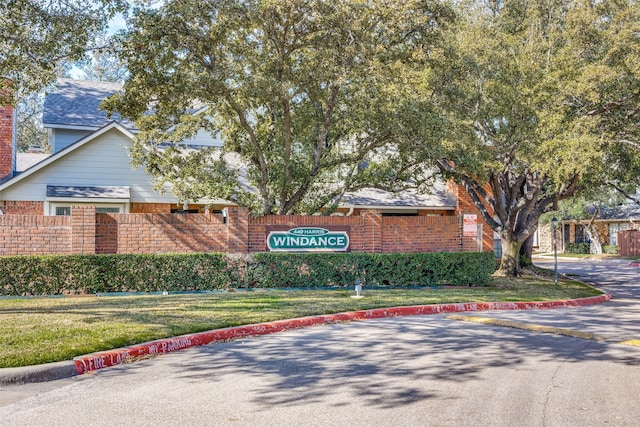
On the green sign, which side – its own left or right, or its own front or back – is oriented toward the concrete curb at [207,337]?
front

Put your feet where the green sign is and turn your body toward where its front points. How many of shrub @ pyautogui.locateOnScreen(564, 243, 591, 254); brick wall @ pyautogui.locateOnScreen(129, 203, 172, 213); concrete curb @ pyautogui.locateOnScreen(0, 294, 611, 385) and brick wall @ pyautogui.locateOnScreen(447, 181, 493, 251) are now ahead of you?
1

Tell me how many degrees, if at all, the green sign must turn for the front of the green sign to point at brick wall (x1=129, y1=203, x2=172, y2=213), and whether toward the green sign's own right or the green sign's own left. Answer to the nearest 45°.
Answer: approximately 135° to the green sign's own right

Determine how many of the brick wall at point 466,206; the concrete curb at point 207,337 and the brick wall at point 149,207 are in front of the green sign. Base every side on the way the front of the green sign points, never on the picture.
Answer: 1

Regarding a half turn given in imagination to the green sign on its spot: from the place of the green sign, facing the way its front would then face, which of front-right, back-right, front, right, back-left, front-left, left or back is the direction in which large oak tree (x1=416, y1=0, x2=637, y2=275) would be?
right

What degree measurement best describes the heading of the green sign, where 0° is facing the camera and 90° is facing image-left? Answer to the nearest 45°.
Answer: approximately 0°

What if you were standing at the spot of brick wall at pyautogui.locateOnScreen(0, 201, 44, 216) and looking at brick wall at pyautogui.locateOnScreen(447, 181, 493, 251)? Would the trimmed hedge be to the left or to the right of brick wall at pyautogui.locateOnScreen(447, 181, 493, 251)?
right

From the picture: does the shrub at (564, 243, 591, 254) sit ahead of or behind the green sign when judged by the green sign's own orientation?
behind

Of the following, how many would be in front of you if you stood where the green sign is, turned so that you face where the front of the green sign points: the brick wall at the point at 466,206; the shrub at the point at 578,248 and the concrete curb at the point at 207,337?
1

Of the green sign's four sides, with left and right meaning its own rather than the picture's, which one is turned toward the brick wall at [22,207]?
right
